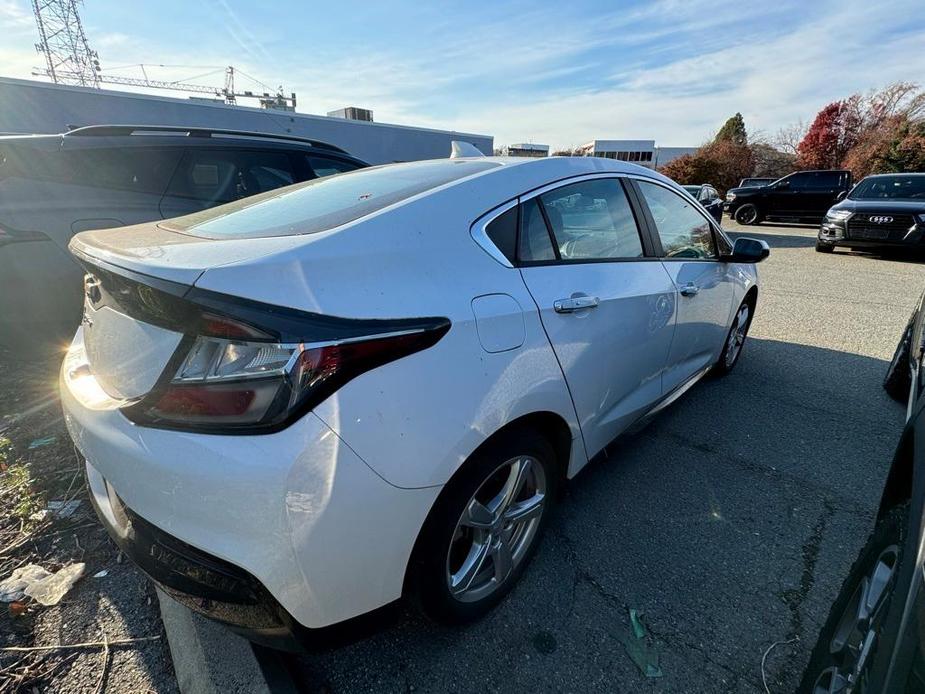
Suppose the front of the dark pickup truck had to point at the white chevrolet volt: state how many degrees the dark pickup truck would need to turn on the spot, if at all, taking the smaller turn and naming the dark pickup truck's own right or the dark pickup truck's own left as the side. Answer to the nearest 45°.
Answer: approximately 90° to the dark pickup truck's own left

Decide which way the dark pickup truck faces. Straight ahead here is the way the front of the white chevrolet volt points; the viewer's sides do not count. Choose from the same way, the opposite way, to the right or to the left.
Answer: to the left

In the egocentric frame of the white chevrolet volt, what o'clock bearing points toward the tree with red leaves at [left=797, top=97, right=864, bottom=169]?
The tree with red leaves is roughly at 12 o'clock from the white chevrolet volt.

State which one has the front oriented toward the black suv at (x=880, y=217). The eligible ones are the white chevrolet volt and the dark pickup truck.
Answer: the white chevrolet volt

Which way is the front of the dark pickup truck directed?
to the viewer's left

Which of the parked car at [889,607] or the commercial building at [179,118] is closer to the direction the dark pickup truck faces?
the commercial building

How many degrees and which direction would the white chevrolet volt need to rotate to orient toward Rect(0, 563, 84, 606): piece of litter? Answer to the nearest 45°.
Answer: approximately 135° to its left

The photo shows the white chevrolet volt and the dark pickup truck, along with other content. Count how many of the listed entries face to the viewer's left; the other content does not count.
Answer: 1

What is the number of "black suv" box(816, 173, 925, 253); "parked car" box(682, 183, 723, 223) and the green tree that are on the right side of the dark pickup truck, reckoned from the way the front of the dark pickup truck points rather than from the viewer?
1

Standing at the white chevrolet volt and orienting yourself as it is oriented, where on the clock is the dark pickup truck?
The dark pickup truck is roughly at 12 o'clock from the white chevrolet volt.

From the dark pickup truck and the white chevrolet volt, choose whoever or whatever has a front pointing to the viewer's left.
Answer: the dark pickup truck

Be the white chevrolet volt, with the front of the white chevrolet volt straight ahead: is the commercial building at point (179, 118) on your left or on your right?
on your left

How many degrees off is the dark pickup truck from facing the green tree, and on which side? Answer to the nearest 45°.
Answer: approximately 90° to its right

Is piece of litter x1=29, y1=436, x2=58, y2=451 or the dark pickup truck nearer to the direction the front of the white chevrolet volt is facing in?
the dark pickup truck

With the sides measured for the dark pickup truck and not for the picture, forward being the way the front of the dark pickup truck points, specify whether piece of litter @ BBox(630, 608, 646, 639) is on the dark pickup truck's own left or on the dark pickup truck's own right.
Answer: on the dark pickup truck's own left
